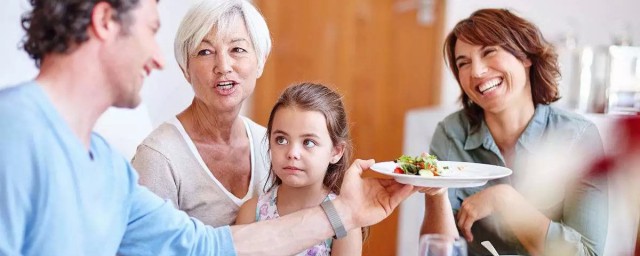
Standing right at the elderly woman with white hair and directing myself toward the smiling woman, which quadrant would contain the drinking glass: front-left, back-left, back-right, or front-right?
front-right

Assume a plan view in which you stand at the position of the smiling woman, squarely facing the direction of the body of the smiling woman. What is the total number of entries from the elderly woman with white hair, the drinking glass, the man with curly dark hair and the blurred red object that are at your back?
0

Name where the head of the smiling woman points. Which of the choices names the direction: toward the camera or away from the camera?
toward the camera

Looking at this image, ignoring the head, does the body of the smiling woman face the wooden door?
no

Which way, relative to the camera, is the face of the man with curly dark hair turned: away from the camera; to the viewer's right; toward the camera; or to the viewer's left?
to the viewer's right

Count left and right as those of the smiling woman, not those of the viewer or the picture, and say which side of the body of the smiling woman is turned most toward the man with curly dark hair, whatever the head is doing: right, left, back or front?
front

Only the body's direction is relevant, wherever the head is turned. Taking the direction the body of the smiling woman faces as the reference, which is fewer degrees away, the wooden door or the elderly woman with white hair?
the elderly woman with white hair

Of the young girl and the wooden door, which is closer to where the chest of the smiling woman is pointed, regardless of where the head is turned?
the young girl

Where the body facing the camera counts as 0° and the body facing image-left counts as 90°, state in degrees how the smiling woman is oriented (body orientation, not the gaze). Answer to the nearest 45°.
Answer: approximately 45°

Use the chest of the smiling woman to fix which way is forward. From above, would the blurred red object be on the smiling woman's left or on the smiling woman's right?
on the smiling woman's left

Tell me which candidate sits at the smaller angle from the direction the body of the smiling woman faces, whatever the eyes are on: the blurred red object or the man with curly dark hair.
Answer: the man with curly dark hair

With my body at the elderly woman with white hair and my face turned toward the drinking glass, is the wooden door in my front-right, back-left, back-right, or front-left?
back-left
